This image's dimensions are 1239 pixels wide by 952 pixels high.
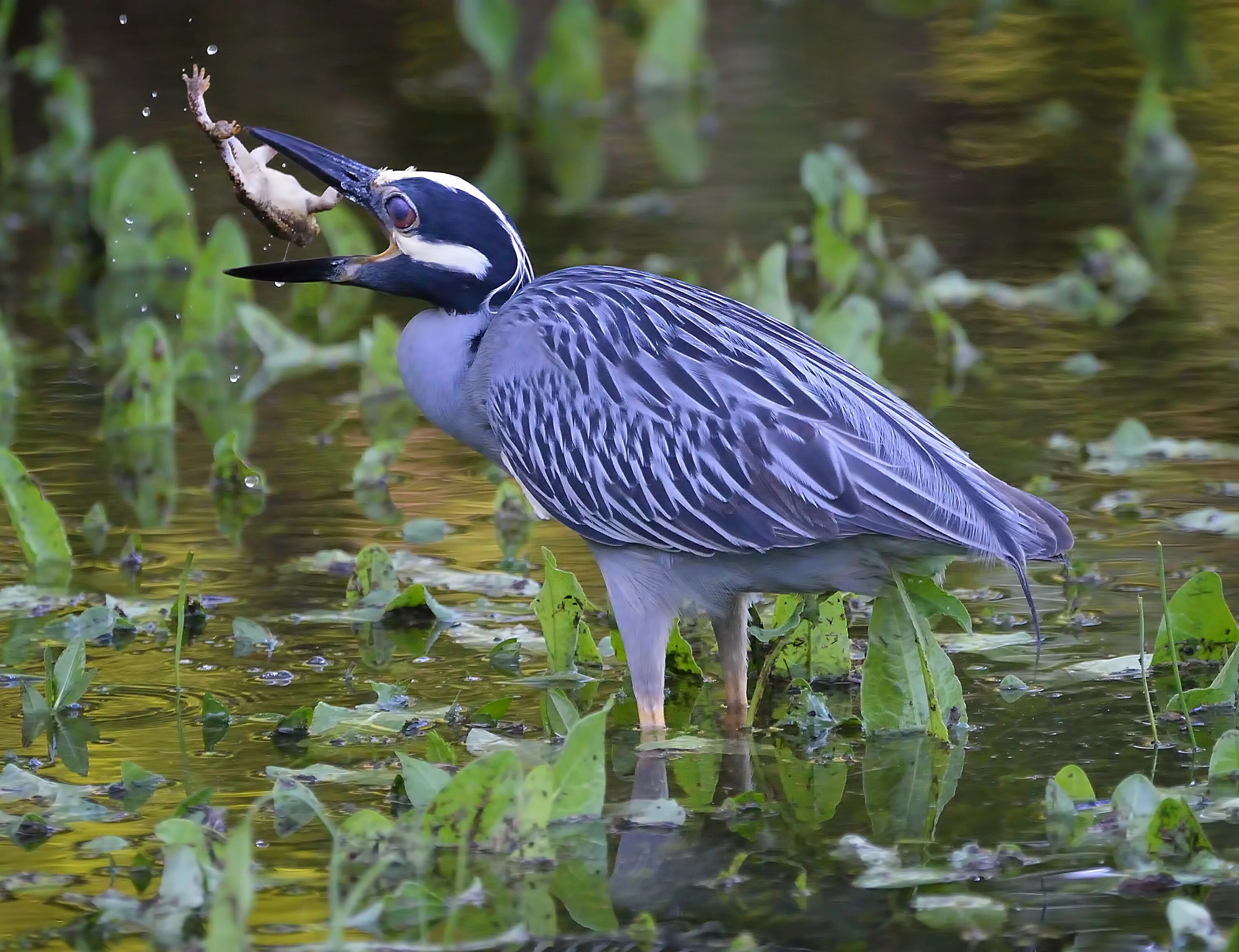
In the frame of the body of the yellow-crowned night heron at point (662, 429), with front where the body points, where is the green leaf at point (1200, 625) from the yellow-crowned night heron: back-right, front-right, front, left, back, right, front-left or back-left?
back

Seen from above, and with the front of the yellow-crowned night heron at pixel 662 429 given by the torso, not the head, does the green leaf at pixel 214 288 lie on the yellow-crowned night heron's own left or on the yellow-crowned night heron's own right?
on the yellow-crowned night heron's own right

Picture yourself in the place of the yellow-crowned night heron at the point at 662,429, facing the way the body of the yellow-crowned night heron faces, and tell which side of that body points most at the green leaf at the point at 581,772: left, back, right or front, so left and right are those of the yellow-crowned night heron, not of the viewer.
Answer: left

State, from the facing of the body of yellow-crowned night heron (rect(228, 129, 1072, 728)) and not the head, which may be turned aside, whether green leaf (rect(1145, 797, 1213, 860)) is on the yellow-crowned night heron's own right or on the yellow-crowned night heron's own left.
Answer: on the yellow-crowned night heron's own left

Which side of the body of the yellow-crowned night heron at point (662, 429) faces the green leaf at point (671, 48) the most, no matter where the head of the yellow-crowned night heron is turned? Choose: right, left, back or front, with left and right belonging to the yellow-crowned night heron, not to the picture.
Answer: right

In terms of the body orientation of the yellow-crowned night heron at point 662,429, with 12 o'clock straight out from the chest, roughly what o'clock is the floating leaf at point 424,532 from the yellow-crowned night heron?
The floating leaf is roughly at 2 o'clock from the yellow-crowned night heron.

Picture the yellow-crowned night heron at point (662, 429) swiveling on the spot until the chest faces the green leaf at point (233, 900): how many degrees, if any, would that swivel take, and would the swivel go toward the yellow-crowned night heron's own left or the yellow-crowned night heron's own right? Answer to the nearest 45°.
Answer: approximately 90° to the yellow-crowned night heron's own left

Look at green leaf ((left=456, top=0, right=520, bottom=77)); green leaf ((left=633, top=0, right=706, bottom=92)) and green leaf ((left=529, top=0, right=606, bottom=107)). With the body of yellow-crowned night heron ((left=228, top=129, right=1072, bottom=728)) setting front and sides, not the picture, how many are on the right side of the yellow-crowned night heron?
3

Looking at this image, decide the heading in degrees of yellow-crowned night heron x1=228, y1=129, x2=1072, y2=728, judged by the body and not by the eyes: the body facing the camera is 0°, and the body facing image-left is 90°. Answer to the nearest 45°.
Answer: approximately 90°

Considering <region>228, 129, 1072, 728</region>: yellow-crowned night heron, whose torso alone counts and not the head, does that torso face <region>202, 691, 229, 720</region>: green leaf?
yes

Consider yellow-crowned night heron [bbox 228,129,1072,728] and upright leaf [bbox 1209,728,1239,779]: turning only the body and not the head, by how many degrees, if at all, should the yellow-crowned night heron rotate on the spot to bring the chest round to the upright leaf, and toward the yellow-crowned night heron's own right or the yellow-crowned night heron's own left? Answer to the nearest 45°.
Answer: approximately 135° to the yellow-crowned night heron's own left
